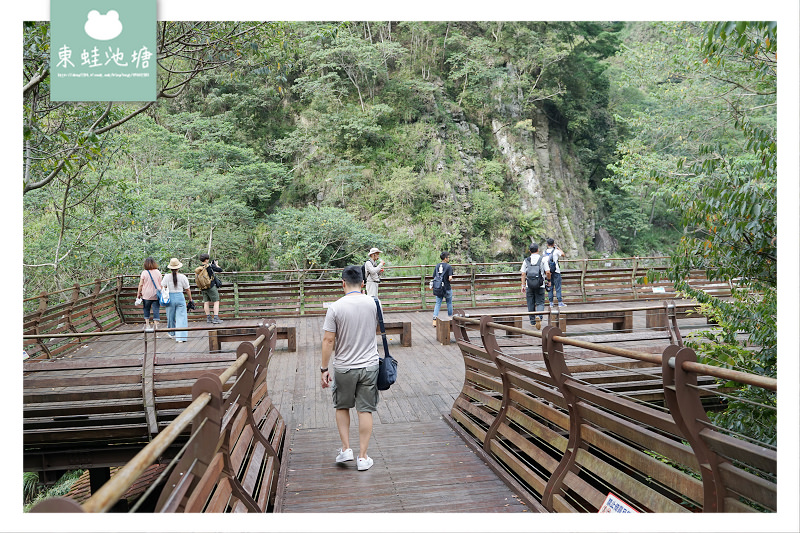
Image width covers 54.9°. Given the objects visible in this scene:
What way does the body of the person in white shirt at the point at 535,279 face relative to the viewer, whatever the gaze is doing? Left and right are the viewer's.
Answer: facing away from the viewer

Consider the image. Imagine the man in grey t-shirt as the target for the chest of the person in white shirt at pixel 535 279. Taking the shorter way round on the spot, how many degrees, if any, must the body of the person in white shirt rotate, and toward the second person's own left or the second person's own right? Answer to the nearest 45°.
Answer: approximately 180°

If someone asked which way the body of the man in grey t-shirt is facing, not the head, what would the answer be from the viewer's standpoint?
away from the camera

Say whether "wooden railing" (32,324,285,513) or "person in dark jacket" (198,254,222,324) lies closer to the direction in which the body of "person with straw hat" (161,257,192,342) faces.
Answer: the person in dark jacket

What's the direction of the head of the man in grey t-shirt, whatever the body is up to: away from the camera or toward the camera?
away from the camera

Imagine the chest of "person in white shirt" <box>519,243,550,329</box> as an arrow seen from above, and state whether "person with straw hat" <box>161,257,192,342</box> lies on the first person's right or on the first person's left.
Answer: on the first person's left

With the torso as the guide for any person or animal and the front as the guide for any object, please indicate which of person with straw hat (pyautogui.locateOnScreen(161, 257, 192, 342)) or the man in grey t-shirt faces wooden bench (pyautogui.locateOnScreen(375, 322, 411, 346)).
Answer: the man in grey t-shirt

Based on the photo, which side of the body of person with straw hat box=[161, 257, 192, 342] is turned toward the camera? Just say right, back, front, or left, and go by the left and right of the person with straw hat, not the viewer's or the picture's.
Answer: back

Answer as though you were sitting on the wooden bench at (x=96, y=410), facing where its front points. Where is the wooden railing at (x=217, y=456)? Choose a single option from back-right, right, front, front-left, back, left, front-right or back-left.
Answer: back

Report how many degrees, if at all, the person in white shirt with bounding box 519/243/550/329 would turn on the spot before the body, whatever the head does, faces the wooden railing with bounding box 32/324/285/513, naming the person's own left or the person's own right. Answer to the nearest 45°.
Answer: approximately 180°

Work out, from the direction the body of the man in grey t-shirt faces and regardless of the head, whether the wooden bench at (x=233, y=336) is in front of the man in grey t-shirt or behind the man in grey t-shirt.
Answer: in front

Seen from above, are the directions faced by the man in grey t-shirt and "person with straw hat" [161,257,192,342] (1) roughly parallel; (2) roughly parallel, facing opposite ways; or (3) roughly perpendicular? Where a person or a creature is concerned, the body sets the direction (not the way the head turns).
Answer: roughly parallel
